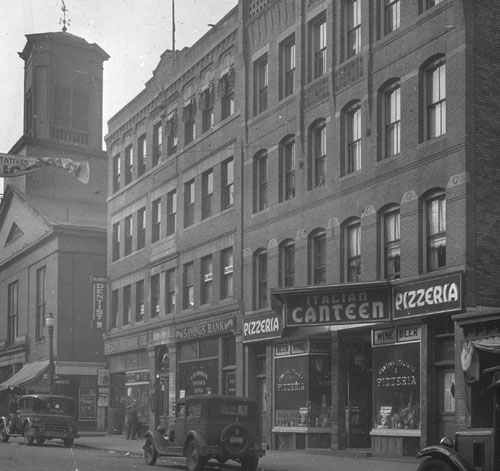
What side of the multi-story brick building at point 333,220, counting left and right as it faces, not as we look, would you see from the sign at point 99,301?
right

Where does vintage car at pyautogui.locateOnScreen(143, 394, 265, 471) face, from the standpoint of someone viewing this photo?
facing away from the viewer and to the left of the viewer

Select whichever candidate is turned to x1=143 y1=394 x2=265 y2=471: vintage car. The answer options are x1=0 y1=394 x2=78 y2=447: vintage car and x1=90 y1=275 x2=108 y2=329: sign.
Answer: the sign

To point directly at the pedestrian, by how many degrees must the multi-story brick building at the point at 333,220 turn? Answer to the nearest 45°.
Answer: approximately 90° to its right

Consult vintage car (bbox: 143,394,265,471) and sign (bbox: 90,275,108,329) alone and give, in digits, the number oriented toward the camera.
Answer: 1

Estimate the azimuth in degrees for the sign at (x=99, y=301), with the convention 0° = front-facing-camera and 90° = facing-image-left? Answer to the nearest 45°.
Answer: approximately 0°

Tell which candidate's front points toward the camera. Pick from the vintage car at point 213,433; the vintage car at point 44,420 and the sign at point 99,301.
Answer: the sign

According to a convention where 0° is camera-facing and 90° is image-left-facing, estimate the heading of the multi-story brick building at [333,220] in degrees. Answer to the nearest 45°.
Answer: approximately 45°

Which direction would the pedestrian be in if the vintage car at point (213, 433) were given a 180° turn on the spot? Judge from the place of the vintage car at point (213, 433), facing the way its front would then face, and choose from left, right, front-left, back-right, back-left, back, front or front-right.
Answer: back-left
